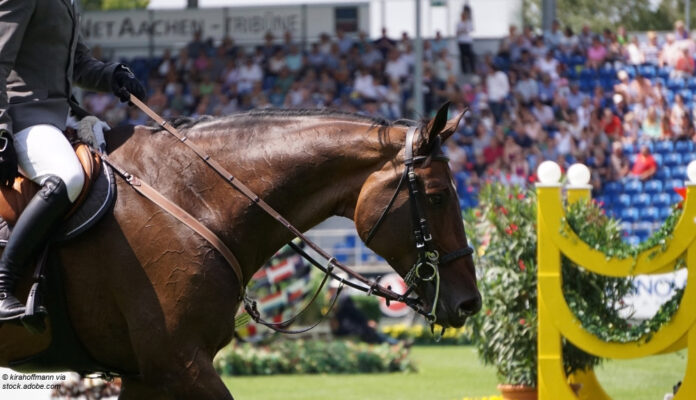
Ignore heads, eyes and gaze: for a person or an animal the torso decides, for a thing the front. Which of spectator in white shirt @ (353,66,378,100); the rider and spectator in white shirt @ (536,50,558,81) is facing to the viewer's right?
the rider

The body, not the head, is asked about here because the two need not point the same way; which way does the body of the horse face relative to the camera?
to the viewer's right

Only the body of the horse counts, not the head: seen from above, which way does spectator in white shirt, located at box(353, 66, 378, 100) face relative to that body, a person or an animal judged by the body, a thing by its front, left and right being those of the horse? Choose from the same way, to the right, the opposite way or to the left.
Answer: to the right

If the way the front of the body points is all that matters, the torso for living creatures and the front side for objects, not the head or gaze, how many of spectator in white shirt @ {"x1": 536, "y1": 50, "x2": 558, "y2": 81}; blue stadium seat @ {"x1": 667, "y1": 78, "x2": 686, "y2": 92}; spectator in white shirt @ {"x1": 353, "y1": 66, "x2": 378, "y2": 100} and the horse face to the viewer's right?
1

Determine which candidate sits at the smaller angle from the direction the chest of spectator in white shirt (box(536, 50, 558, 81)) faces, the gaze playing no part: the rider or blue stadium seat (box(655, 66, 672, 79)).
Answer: the rider

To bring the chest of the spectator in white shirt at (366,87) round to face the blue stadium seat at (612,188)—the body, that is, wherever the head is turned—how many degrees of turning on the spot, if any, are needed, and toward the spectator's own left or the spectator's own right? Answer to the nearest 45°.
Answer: approximately 90° to the spectator's own left

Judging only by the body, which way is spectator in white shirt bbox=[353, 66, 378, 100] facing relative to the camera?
toward the camera

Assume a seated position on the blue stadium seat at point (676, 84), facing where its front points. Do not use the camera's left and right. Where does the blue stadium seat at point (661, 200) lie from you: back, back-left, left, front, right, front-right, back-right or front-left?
front

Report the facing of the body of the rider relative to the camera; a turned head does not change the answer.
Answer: to the viewer's right

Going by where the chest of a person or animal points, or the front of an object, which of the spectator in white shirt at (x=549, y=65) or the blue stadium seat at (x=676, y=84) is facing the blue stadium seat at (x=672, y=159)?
the blue stadium seat at (x=676, y=84)

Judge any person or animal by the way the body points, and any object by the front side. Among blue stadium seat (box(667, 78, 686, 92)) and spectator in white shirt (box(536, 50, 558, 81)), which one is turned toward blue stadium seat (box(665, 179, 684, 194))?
blue stadium seat (box(667, 78, 686, 92))

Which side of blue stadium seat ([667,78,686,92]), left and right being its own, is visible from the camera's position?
front

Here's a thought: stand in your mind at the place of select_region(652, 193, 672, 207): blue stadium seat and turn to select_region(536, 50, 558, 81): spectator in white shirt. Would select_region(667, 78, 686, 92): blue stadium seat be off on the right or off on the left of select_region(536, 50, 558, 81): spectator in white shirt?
right

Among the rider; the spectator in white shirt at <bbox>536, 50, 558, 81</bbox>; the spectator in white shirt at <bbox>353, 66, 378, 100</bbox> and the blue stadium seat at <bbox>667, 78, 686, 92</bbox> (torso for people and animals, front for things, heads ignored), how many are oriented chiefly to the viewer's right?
1

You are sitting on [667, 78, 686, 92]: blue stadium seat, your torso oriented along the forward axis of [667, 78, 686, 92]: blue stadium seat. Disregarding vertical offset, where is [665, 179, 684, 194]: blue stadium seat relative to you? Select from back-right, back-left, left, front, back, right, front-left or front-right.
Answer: front

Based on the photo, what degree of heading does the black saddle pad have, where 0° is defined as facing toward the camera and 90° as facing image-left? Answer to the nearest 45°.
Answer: approximately 270°
